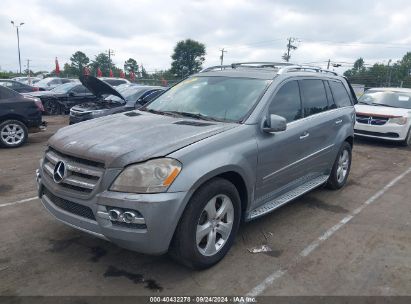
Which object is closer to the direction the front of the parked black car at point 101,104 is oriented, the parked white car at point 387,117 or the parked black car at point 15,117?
the parked black car

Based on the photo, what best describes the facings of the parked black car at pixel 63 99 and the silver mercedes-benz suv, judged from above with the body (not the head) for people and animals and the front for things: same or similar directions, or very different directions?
same or similar directions

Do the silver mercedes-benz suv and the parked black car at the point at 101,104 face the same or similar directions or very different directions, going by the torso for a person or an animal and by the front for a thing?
same or similar directions

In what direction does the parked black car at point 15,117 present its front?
to the viewer's left

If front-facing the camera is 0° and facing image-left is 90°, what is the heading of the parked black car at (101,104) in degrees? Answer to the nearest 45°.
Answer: approximately 45°

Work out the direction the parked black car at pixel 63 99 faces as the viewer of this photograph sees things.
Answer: facing the viewer and to the left of the viewer

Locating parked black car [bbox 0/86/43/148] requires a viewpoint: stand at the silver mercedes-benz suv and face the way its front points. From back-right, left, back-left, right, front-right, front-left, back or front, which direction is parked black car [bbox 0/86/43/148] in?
right

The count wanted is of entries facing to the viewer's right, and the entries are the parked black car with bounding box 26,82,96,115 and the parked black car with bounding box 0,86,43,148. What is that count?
0

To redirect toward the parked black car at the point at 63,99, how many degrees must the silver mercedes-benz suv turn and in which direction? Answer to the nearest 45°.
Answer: approximately 90° to its right

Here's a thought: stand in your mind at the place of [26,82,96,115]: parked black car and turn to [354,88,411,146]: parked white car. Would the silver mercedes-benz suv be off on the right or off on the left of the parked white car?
right

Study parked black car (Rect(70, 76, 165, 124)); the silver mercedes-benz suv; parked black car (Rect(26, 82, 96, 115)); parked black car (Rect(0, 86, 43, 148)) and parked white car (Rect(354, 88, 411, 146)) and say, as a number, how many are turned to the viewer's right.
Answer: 0

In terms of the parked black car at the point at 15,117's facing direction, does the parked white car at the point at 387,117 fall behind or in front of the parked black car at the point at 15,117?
behind

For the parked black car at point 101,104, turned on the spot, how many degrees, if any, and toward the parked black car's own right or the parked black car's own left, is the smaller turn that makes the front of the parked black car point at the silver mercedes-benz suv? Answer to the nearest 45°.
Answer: approximately 45° to the parked black car's own left

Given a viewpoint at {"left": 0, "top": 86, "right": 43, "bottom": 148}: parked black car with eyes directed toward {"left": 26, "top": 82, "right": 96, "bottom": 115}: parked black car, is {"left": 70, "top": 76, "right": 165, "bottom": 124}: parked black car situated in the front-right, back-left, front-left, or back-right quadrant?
front-right
